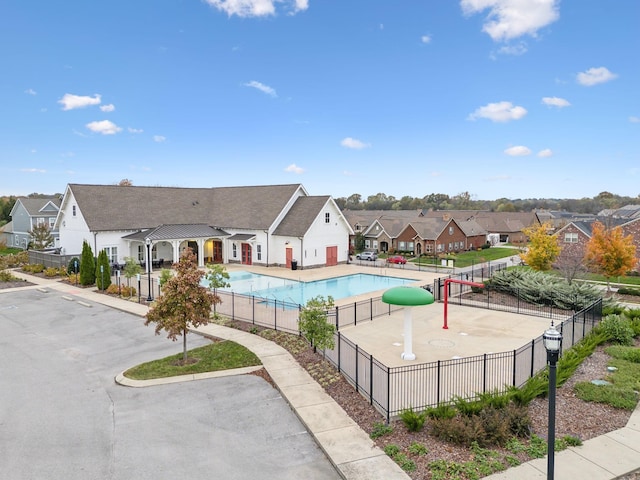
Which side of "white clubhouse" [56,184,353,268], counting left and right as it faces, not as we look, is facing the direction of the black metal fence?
front

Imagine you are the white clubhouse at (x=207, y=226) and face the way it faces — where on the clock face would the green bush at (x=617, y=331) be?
The green bush is roughly at 11 o'clock from the white clubhouse.

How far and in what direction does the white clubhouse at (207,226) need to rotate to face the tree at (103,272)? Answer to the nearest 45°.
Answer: approximately 45° to its right

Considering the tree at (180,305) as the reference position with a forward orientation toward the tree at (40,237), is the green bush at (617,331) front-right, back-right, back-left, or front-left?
back-right

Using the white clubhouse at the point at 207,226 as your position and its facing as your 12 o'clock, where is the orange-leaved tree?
The orange-leaved tree is roughly at 10 o'clock from the white clubhouse.

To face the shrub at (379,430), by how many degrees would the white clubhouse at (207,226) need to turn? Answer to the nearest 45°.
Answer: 0° — it already faces it

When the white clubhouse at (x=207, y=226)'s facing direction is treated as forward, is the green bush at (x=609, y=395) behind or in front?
in front

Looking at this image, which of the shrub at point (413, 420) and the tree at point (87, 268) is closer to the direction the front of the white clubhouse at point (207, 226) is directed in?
the shrub

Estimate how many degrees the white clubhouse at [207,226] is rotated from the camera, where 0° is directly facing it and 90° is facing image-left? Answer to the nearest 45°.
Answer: approximately 0°

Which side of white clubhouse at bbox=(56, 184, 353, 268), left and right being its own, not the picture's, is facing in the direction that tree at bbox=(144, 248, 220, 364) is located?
front

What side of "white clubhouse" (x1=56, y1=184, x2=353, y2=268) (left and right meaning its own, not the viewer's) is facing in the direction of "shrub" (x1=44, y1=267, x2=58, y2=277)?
right

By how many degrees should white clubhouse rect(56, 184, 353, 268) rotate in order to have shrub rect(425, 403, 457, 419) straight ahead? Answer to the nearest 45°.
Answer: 0° — it already faces it

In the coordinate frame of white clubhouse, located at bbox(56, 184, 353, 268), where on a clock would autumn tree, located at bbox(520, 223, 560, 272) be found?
The autumn tree is roughly at 10 o'clock from the white clubhouse.
